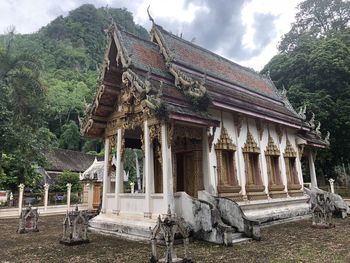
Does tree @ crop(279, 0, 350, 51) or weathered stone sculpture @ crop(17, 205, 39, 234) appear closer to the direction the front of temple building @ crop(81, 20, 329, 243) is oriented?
the weathered stone sculpture

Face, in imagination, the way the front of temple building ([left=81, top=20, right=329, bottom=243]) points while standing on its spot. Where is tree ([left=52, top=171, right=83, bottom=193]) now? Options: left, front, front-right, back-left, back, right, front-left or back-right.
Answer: right

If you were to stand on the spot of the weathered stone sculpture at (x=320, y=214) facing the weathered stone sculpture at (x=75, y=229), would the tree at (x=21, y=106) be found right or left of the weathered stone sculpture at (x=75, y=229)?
right

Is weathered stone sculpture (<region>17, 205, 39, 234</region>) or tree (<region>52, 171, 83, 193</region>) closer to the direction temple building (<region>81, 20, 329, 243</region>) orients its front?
the weathered stone sculpture

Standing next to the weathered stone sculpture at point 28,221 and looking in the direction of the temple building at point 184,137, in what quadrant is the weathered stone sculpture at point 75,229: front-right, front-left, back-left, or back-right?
front-right

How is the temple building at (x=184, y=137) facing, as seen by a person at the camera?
facing the viewer and to the left of the viewer

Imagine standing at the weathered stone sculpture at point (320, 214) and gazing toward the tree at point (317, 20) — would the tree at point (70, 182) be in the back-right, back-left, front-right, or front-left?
front-left

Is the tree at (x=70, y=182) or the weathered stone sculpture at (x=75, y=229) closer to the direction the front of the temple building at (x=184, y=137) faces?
the weathered stone sculpture

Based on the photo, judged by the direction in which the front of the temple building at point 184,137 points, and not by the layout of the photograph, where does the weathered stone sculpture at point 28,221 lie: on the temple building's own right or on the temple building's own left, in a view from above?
on the temple building's own right

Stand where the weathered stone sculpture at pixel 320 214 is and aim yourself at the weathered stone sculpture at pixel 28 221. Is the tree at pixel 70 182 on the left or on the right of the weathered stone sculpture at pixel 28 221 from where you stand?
right

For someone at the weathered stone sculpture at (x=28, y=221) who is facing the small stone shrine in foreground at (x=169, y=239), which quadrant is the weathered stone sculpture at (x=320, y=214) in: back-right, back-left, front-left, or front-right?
front-left

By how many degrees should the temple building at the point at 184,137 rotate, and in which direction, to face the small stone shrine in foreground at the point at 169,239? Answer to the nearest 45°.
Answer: approximately 45° to its left

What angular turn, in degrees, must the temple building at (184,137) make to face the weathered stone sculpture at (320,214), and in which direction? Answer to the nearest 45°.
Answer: approximately 135° to its left

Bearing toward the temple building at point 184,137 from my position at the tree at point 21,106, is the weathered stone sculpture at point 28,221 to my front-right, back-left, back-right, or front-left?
front-right

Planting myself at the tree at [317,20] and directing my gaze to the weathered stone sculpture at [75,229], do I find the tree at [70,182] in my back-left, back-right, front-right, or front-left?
front-right

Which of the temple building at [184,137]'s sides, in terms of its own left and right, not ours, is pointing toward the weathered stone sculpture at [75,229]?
front
